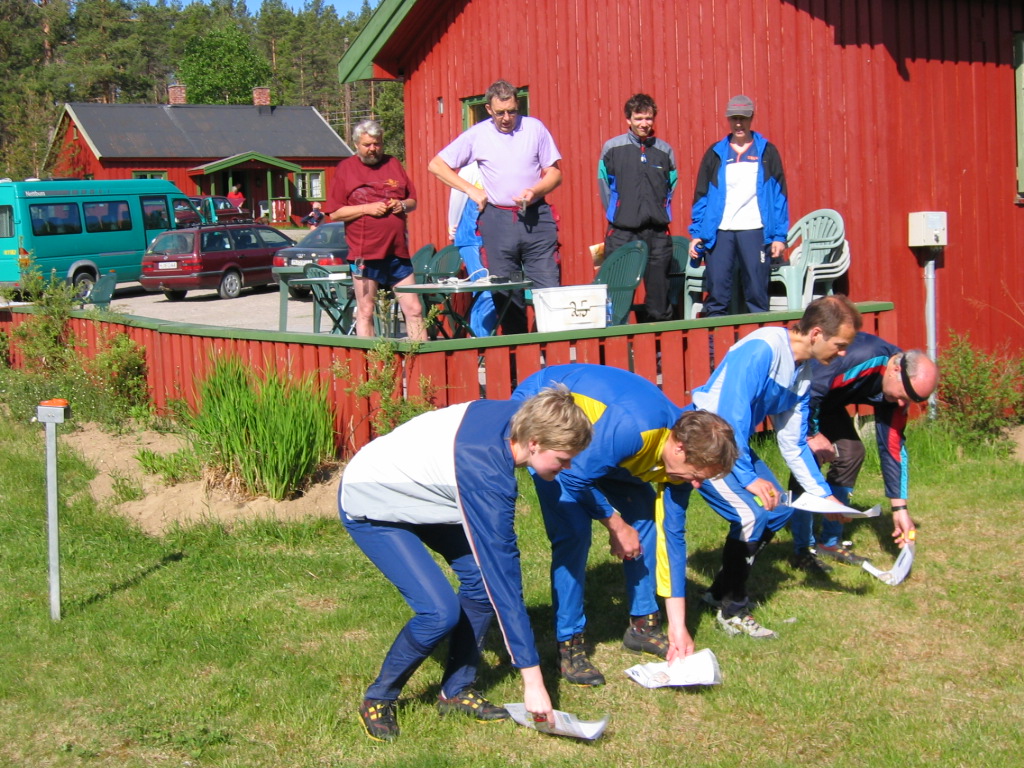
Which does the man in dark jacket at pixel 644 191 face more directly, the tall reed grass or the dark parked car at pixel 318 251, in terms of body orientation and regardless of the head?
the tall reed grass

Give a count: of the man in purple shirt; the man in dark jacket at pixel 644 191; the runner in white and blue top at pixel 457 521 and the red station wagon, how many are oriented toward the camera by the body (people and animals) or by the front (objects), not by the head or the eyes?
2

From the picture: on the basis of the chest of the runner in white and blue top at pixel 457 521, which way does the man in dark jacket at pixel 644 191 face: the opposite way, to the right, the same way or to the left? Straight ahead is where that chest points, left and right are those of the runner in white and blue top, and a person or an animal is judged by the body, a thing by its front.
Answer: to the right

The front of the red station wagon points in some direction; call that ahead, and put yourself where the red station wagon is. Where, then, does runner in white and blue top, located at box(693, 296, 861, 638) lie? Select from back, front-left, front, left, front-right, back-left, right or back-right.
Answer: back-right

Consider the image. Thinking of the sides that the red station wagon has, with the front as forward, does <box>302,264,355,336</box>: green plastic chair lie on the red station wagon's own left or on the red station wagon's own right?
on the red station wagon's own right

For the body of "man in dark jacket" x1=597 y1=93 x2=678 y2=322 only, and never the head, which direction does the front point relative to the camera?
toward the camera

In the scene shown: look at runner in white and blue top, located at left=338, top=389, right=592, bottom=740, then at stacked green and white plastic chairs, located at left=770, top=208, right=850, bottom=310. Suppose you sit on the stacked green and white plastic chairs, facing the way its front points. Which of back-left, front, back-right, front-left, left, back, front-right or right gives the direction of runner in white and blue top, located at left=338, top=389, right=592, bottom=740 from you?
front-left

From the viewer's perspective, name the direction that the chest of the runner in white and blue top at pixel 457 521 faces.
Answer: to the viewer's right

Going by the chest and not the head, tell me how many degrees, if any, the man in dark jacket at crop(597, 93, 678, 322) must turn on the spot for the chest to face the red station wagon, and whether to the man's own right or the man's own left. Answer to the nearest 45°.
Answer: approximately 135° to the man's own right

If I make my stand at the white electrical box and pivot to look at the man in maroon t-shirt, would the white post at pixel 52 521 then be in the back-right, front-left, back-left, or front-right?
front-left

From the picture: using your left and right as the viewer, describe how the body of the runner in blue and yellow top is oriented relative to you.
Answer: facing the viewer and to the right of the viewer

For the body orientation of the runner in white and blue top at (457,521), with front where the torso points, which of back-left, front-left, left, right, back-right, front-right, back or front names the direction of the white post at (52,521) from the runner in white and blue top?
back-left

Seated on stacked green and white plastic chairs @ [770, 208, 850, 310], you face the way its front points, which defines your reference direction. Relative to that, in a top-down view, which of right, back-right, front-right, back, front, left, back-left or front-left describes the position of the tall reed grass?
front
